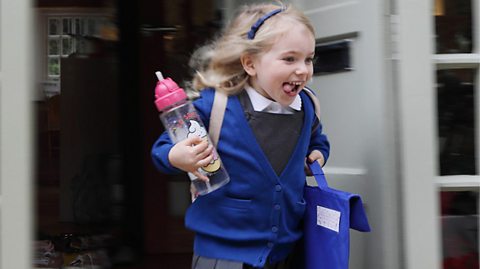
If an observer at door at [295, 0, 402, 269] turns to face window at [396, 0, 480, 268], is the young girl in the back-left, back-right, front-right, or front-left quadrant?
back-right

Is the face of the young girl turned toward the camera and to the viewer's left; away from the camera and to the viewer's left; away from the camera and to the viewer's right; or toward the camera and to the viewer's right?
toward the camera and to the viewer's right

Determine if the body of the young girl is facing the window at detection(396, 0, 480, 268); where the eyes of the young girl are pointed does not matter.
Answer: no

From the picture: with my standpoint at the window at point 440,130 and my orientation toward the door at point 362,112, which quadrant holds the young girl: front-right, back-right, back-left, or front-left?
front-left

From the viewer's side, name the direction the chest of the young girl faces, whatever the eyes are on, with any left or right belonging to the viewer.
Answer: facing the viewer and to the right of the viewer

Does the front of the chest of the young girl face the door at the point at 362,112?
no
